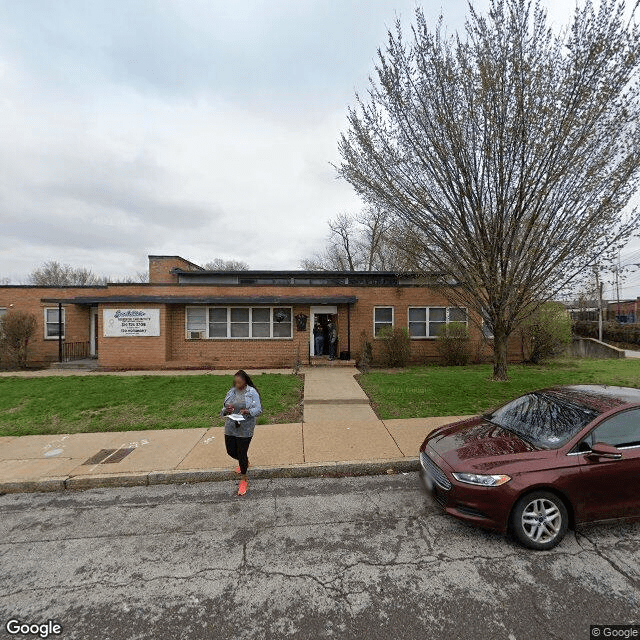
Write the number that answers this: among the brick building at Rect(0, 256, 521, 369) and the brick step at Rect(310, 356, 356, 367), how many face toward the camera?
2

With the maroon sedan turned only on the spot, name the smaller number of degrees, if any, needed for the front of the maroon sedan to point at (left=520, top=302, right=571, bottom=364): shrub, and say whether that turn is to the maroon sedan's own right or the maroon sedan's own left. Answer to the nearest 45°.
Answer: approximately 135° to the maroon sedan's own right

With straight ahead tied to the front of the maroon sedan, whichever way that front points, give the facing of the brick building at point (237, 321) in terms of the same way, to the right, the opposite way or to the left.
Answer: to the left

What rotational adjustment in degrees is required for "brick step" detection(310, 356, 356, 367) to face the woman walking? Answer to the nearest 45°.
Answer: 0° — it already faces them

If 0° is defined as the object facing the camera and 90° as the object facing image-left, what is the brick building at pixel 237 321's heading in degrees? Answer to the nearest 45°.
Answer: approximately 0°

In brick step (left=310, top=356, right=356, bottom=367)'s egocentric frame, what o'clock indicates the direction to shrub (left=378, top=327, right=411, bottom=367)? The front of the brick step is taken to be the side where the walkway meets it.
The shrub is roughly at 9 o'clock from the brick step.

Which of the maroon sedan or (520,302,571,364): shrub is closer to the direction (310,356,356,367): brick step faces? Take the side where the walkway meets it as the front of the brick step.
the maroon sedan

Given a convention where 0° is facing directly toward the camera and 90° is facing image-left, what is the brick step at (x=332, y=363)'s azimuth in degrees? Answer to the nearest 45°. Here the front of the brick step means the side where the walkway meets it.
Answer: approximately 0°
